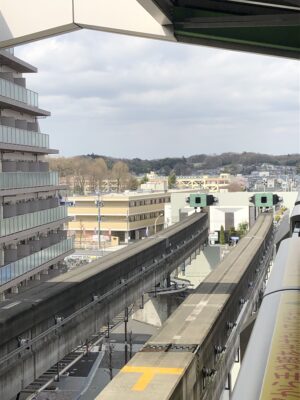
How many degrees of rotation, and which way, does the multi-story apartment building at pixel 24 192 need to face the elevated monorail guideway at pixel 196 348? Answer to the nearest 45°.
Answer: approximately 45° to its right

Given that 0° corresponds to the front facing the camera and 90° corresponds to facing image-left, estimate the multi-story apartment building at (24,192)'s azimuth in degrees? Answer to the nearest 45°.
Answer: approximately 315°

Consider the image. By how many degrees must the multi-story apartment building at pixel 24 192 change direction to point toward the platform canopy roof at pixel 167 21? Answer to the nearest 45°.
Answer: approximately 45° to its right
